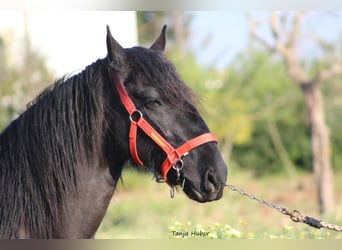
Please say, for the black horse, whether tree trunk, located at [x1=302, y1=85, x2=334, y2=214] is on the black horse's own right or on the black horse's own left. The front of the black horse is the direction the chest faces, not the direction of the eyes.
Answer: on the black horse's own left

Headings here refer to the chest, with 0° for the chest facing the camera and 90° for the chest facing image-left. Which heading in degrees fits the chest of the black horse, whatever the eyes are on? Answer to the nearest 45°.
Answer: approximately 270°
